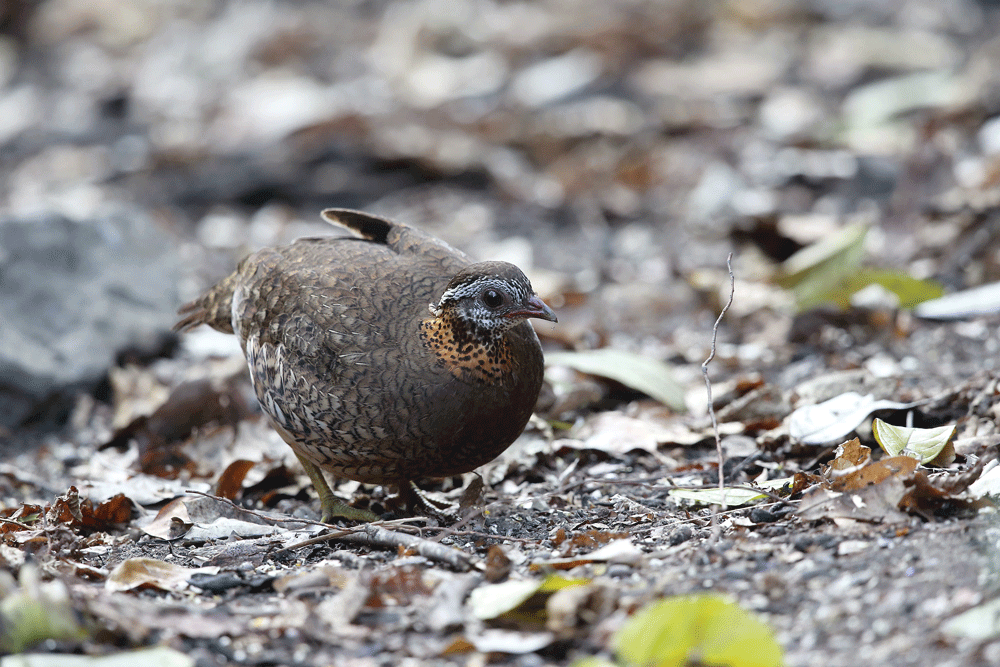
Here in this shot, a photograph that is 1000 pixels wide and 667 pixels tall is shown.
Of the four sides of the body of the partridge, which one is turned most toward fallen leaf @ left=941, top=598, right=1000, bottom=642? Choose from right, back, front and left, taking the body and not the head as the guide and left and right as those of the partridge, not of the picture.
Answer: front

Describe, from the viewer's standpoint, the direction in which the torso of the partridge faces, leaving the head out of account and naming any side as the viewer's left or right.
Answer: facing the viewer and to the right of the viewer

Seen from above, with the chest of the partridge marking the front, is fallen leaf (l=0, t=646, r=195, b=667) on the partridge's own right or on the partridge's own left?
on the partridge's own right

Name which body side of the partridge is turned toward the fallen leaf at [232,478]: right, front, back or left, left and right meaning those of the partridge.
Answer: back

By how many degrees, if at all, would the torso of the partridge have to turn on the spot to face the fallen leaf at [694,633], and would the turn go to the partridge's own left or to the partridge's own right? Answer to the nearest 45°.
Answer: approximately 45° to the partridge's own right

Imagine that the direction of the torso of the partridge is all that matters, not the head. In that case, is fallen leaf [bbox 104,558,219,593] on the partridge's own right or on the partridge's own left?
on the partridge's own right

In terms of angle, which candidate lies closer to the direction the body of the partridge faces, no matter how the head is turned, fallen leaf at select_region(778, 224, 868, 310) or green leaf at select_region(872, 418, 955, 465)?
the green leaf

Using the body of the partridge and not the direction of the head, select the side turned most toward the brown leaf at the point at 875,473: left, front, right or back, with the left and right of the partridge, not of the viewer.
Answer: front
